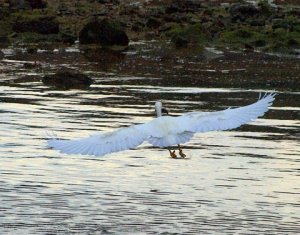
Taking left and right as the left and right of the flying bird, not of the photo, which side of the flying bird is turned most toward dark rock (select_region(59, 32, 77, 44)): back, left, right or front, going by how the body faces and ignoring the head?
front

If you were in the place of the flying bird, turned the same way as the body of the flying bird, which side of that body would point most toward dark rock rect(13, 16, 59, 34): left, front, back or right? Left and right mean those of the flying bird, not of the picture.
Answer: front

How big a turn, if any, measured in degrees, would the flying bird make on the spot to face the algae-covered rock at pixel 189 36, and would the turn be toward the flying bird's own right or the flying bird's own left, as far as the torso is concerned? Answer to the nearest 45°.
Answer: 0° — it already faces it

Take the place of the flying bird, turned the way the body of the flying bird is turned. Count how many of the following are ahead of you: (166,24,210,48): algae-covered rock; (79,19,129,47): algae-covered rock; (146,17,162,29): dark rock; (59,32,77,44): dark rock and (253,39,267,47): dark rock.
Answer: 5

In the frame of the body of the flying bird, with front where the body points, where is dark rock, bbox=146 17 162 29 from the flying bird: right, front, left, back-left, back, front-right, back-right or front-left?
front

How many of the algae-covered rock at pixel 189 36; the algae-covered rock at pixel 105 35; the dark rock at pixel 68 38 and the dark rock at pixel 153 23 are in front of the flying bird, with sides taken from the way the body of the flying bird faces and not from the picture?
4

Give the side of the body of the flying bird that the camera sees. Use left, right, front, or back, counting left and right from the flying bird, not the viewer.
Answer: back

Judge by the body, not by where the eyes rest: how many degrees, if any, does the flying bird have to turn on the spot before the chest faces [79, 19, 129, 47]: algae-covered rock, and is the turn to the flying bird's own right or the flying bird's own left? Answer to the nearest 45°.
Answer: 0° — it already faces it

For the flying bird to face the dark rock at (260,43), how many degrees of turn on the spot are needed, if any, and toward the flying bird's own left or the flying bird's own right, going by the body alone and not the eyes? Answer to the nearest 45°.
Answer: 0° — it already faces it

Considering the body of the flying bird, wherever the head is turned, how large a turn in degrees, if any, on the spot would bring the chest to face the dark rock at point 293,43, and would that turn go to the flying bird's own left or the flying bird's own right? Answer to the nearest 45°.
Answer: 0° — it already faces it
